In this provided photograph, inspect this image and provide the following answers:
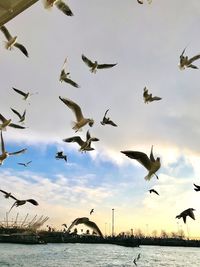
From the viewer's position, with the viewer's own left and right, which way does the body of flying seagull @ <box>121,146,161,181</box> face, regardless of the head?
facing to the right of the viewer

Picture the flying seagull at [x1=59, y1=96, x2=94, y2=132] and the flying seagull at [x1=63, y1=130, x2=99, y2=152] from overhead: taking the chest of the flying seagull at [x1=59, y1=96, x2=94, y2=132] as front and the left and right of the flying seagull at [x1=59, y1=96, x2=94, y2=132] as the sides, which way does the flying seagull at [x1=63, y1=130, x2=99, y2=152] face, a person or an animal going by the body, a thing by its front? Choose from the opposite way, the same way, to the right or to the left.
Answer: the same way

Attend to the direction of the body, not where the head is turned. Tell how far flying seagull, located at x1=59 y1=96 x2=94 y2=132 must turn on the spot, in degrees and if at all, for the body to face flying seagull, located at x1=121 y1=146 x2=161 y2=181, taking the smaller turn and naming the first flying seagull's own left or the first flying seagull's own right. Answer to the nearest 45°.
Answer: approximately 45° to the first flying seagull's own right

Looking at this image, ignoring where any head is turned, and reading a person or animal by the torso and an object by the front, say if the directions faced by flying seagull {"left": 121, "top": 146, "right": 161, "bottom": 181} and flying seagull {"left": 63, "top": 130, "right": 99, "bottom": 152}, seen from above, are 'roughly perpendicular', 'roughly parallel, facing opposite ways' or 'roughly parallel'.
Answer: roughly parallel

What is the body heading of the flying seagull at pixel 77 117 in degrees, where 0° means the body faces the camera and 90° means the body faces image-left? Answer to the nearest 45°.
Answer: approximately 270°

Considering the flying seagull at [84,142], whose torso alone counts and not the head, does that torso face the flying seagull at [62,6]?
no

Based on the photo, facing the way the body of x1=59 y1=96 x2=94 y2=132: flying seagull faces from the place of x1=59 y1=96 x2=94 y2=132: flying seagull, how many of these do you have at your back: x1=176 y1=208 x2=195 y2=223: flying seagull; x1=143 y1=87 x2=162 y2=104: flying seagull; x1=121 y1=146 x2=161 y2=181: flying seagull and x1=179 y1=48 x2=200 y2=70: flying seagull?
0

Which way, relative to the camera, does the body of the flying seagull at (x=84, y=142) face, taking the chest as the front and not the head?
to the viewer's right
